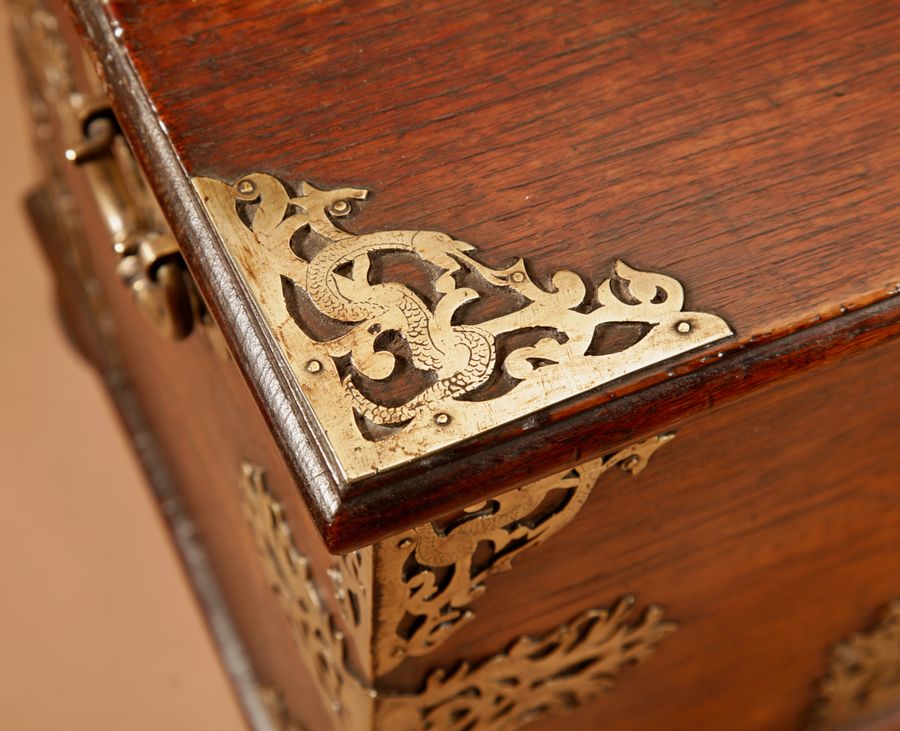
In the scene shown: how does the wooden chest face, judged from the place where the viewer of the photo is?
facing the viewer and to the right of the viewer
